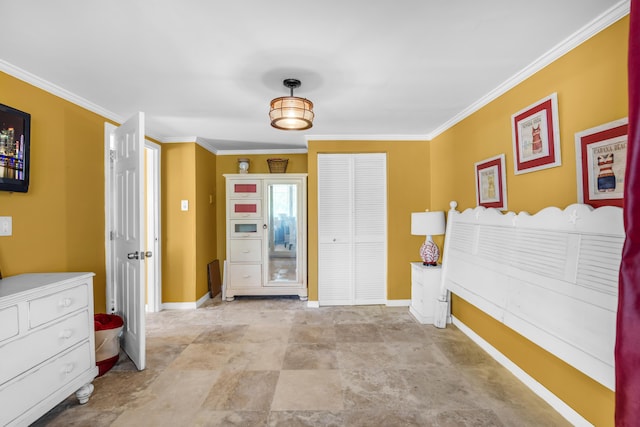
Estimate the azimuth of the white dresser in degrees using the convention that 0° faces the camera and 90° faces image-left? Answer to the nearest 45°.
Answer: approximately 315°

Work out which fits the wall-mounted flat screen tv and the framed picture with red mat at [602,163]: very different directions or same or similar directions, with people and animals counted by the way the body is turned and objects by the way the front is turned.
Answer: very different directions

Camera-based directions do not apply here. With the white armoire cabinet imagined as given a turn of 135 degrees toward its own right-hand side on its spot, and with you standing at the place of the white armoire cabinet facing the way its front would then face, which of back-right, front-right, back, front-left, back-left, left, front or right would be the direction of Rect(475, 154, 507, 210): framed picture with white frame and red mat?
back

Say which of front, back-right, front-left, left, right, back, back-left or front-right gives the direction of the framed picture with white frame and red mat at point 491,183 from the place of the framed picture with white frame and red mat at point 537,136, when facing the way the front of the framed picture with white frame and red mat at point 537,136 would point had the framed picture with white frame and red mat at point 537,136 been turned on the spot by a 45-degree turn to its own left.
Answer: back-right

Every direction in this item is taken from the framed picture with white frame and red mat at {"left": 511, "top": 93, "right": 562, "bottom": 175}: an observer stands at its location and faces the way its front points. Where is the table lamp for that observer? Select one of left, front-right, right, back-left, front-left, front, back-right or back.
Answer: right

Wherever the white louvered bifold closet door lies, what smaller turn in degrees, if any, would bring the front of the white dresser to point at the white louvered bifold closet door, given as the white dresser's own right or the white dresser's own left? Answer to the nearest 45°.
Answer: approximately 45° to the white dresser's own left

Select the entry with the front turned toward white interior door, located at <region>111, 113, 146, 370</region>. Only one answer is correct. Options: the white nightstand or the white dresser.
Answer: the white nightstand

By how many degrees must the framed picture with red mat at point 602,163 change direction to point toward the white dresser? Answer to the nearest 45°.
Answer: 0° — it already faces it

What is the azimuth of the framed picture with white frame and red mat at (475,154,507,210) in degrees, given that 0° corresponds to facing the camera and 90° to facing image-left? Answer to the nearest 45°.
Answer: approximately 45°

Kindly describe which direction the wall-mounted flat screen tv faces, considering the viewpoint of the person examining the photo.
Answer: facing the viewer and to the right of the viewer

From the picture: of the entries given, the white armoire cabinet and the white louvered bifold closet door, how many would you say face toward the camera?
2

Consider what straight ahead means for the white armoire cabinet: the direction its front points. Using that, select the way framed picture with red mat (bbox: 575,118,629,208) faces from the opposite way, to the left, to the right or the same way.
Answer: to the right

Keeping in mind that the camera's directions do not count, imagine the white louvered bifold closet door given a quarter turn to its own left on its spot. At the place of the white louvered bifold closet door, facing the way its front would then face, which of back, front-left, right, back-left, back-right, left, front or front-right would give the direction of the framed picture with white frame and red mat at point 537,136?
front-right

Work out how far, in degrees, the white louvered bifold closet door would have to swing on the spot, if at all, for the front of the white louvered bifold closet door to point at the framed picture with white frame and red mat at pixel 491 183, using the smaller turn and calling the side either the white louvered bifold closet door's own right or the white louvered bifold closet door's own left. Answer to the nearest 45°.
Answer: approximately 45° to the white louvered bifold closet door's own left
